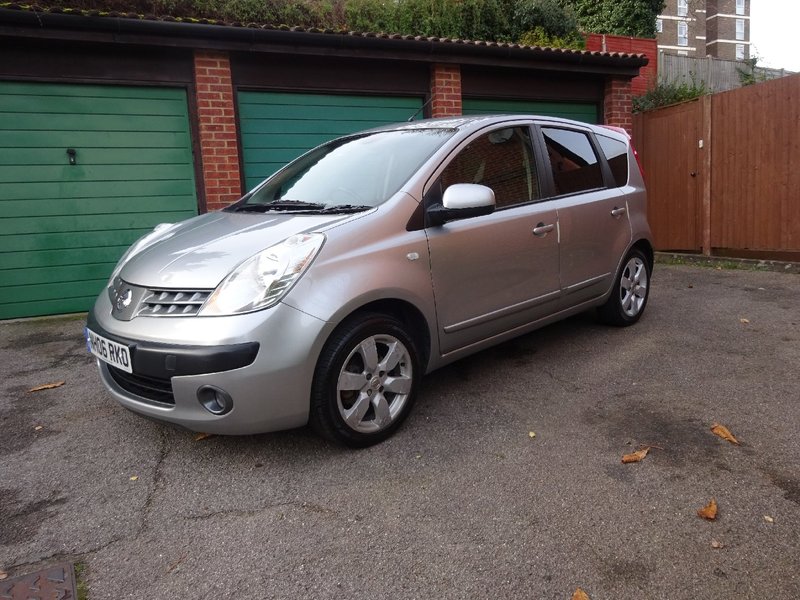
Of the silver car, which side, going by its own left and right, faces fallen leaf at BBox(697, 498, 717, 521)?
left

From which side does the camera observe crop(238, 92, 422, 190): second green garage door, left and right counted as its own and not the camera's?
front

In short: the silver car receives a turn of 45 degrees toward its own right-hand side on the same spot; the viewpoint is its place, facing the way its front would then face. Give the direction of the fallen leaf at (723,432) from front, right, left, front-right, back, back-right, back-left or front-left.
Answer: back

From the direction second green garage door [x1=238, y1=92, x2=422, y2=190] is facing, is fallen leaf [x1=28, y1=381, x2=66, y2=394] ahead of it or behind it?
ahead

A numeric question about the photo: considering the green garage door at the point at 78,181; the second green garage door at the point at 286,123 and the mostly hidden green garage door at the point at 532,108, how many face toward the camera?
3

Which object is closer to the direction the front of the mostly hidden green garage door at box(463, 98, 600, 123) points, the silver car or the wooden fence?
the silver car

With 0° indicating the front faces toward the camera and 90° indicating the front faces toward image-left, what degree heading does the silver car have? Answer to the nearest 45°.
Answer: approximately 45°

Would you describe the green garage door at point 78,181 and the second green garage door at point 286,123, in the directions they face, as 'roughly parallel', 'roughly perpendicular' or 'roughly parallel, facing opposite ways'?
roughly parallel

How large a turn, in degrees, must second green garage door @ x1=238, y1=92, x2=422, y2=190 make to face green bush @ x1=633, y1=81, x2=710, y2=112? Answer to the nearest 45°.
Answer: approximately 135° to its left

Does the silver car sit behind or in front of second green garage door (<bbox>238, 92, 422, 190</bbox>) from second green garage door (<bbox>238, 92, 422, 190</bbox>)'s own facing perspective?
in front

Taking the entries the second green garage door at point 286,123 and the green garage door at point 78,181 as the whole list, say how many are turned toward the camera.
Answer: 2

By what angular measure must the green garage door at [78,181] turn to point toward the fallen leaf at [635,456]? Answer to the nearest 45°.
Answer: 0° — it already faces it

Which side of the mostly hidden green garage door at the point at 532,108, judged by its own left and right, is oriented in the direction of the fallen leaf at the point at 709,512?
front

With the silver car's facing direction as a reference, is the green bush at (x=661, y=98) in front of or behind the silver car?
behind
